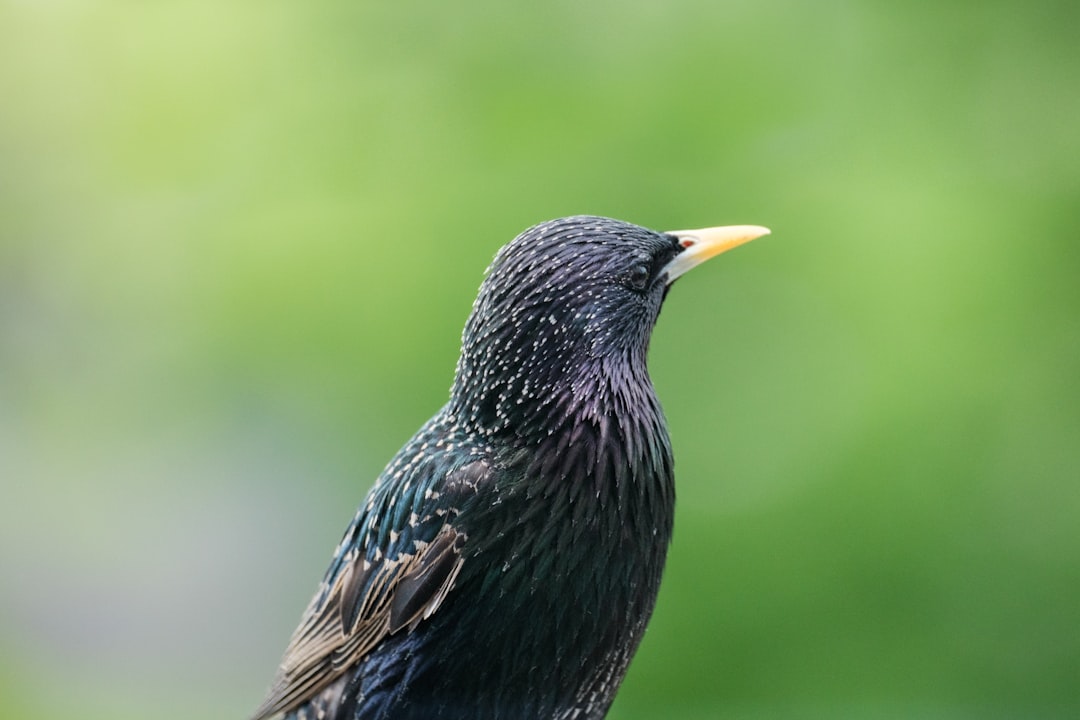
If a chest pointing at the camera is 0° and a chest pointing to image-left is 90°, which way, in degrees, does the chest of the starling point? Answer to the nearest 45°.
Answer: approximately 270°
